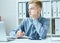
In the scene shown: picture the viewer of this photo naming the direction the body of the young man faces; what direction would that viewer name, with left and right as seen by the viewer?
facing the viewer and to the left of the viewer
